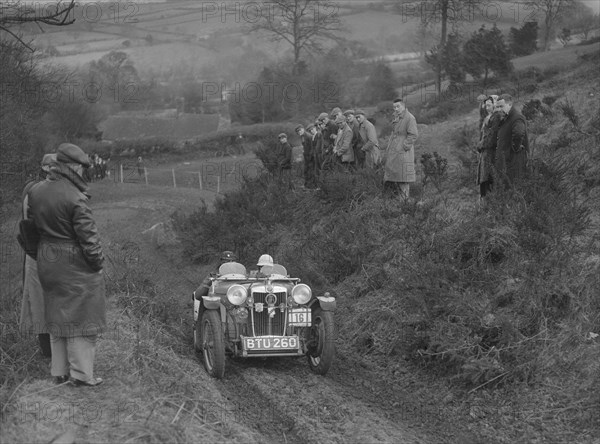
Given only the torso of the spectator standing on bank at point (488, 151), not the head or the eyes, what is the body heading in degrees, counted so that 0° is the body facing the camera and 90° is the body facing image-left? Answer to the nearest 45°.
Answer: approximately 45°

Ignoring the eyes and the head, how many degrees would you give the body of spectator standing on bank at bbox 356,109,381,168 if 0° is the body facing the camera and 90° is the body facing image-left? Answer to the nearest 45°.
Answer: approximately 45°

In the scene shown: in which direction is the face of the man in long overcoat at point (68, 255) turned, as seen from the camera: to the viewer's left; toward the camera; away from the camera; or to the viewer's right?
to the viewer's right

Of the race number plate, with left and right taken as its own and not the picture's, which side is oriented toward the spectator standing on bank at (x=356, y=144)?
back

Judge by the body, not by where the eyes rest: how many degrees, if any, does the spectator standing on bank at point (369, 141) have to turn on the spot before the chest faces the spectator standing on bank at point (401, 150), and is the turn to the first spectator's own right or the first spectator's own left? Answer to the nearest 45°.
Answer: approximately 45° to the first spectator's own left

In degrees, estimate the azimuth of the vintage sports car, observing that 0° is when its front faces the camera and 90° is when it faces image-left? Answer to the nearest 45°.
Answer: approximately 0°

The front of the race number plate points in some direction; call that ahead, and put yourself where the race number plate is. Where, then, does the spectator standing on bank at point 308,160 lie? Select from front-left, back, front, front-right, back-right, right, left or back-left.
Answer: back

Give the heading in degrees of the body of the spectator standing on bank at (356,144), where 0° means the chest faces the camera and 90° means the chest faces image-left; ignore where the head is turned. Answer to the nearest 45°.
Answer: approximately 45°
